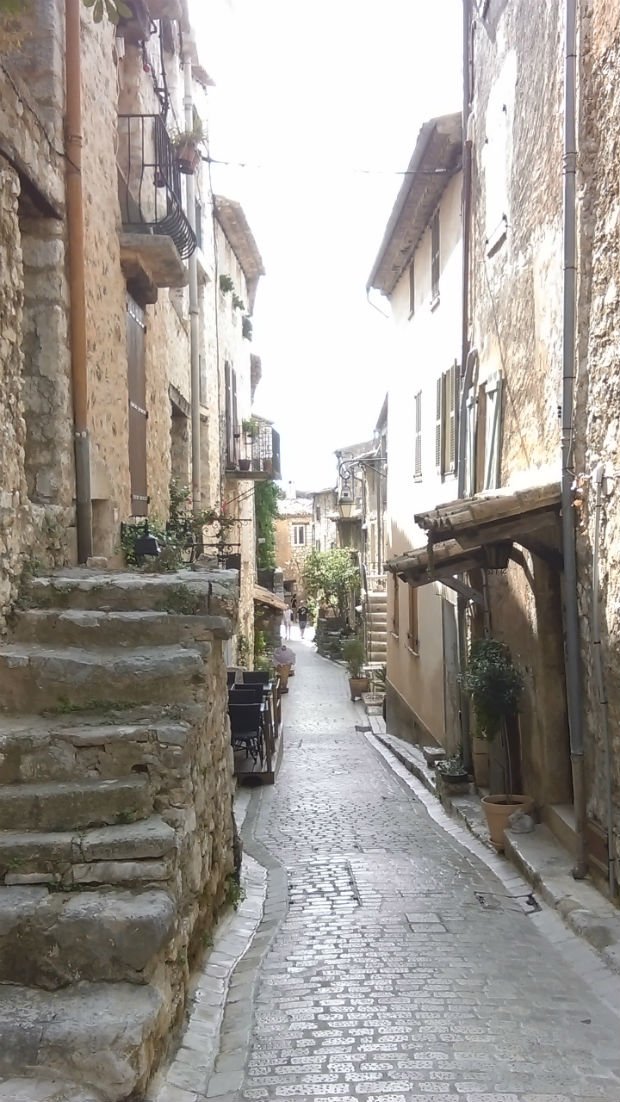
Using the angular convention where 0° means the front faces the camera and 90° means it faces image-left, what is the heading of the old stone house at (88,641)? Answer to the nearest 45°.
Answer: approximately 270°

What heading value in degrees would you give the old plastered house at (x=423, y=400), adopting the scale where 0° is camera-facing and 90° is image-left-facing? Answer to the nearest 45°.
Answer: approximately 90°

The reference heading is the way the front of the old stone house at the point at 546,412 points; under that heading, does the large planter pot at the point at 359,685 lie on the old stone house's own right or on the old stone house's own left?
on the old stone house's own right

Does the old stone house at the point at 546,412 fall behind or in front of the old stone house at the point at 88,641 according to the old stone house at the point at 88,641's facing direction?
in front

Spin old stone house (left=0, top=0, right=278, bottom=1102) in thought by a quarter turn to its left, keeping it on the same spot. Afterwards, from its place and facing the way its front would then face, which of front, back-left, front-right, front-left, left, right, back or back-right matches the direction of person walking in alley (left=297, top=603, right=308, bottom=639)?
front

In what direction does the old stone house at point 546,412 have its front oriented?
to the viewer's left

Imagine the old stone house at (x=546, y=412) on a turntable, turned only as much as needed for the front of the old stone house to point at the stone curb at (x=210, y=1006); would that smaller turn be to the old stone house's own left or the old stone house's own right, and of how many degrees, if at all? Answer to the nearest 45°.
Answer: approximately 45° to the old stone house's own left

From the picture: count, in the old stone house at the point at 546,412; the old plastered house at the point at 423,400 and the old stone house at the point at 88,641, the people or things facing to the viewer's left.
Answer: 2

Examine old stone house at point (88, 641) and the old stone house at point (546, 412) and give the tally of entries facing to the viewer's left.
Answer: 1

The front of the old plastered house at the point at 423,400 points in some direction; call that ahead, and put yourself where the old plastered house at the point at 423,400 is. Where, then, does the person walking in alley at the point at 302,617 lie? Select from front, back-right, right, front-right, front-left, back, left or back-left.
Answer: right
